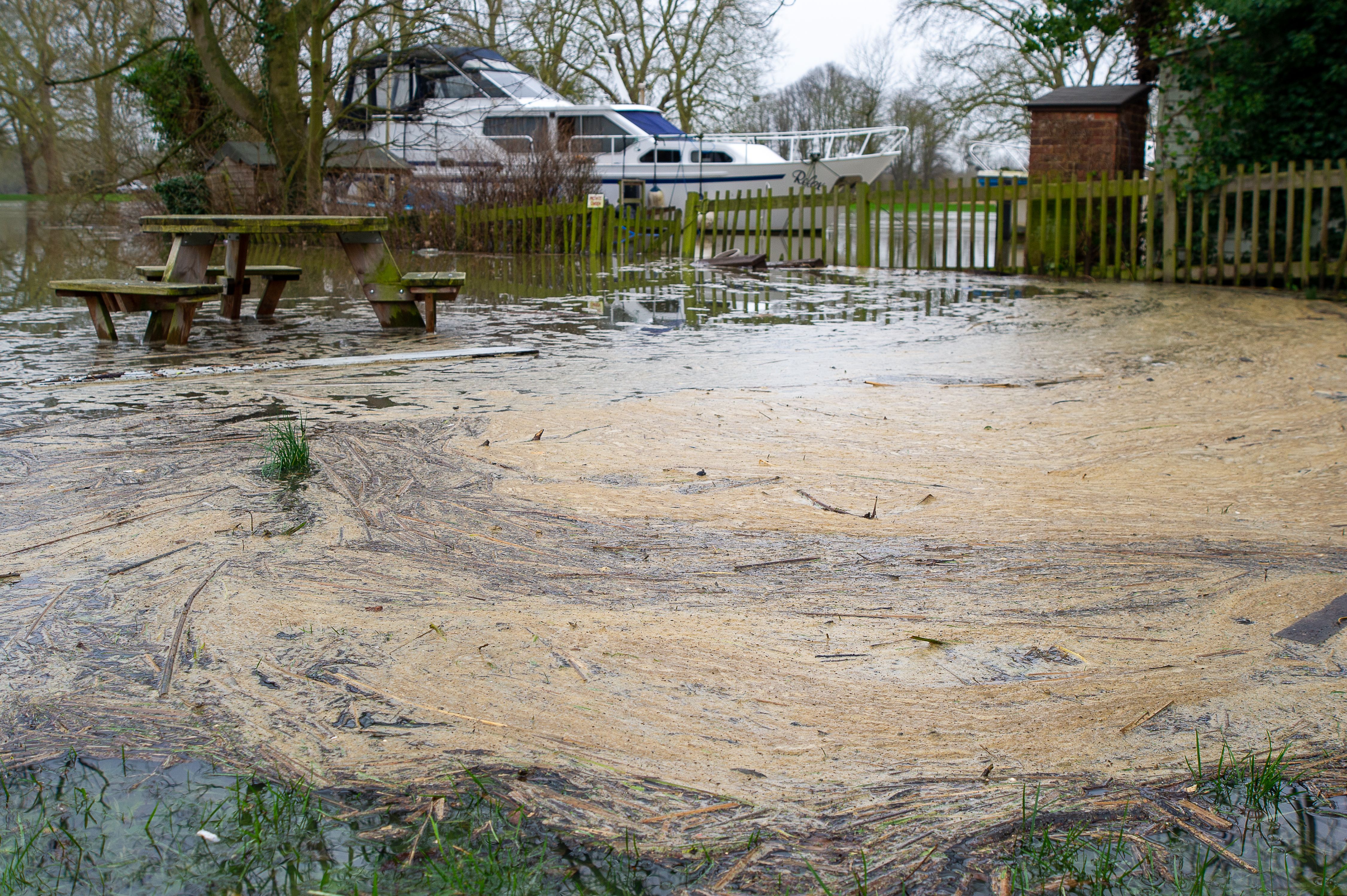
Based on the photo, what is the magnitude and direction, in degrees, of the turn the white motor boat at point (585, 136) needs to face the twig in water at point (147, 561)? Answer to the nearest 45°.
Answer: approximately 90° to its right

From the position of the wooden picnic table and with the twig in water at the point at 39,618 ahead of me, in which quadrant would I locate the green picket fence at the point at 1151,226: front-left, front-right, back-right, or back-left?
back-left

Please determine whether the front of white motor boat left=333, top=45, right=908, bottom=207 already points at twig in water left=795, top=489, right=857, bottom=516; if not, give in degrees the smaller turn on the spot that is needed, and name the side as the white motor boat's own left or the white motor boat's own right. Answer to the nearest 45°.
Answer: approximately 90° to the white motor boat's own right

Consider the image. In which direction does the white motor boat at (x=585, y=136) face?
to the viewer's right

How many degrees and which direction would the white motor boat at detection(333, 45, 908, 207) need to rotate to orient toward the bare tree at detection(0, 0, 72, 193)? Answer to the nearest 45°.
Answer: approximately 180°

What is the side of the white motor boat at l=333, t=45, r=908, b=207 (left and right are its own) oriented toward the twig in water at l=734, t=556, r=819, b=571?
right

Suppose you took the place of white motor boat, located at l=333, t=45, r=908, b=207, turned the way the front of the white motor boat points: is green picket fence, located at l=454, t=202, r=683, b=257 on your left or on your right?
on your right

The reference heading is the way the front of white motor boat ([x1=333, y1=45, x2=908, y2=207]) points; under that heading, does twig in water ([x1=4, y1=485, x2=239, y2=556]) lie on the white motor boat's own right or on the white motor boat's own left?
on the white motor boat's own right

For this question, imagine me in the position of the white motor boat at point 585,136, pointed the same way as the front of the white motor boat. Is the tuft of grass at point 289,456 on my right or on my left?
on my right

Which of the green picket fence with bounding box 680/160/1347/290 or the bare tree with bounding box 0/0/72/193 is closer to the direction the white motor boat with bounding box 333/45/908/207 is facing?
the green picket fence
